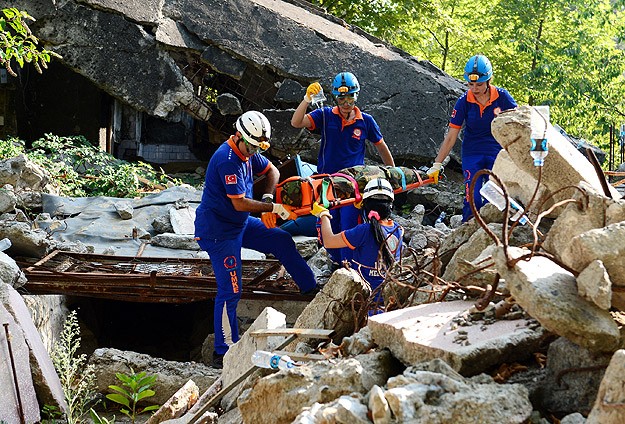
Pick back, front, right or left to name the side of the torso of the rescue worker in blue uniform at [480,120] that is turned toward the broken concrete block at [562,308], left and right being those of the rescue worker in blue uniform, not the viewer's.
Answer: front

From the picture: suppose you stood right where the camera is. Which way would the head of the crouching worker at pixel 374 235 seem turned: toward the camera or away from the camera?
away from the camera

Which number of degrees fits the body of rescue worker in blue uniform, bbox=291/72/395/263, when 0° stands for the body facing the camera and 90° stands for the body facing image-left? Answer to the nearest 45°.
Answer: approximately 0°

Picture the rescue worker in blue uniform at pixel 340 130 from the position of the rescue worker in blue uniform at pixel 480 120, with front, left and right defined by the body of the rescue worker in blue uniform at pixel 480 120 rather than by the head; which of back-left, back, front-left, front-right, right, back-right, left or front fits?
right

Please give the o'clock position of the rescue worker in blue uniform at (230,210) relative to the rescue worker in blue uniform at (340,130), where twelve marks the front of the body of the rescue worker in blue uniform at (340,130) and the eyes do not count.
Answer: the rescue worker in blue uniform at (230,210) is roughly at 1 o'clock from the rescue worker in blue uniform at (340,130).

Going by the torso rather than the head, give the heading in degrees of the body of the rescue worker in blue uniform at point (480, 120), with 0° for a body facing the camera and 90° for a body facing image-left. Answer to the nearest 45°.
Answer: approximately 0°

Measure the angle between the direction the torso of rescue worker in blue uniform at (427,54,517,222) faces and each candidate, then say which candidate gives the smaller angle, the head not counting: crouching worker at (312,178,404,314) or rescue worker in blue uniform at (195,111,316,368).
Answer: the crouching worker

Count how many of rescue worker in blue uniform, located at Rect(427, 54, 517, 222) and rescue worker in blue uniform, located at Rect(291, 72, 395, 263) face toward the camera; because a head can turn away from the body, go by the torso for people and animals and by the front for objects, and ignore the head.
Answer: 2

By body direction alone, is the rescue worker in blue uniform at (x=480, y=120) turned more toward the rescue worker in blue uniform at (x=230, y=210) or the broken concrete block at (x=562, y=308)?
the broken concrete block

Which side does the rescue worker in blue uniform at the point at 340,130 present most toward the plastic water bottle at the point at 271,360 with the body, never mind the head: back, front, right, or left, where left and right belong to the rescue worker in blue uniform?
front
